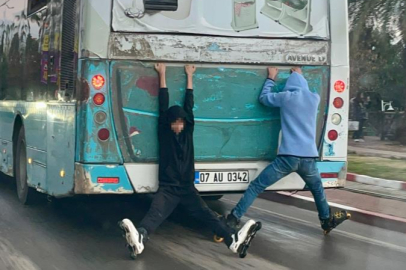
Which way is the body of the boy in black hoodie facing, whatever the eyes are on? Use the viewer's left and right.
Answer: facing the viewer

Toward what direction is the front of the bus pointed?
away from the camera

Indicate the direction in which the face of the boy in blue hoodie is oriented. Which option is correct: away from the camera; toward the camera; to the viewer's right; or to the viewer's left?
away from the camera

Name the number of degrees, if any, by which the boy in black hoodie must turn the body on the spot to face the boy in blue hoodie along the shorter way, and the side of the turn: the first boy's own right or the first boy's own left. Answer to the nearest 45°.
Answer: approximately 90° to the first boy's own left
